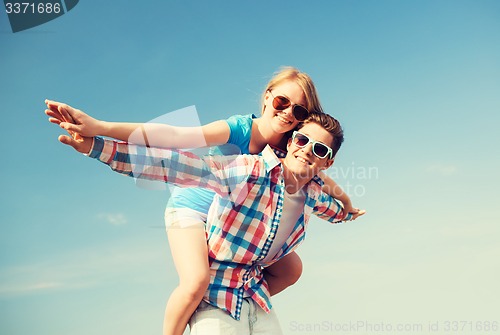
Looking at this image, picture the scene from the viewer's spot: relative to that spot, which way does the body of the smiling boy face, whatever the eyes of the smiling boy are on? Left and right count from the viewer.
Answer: facing the viewer and to the right of the viewer
